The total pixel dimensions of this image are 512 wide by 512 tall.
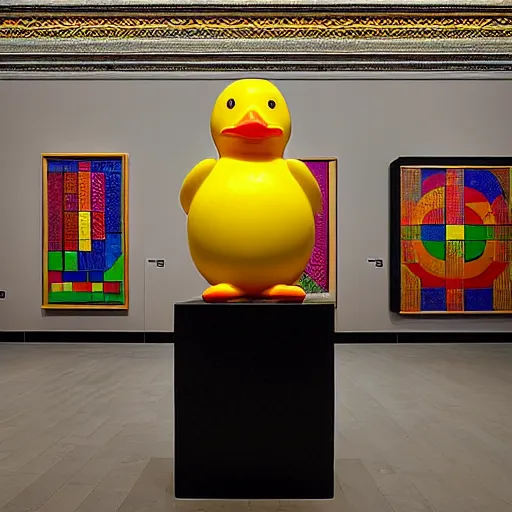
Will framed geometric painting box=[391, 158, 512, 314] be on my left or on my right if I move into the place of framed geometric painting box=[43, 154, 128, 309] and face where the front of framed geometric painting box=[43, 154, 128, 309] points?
on my left

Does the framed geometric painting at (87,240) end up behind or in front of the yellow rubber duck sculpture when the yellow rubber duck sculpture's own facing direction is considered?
behind

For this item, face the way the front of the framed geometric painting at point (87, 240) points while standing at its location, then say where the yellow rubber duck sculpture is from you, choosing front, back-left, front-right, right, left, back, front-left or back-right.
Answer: front

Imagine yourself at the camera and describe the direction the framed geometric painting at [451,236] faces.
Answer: facing the viewer

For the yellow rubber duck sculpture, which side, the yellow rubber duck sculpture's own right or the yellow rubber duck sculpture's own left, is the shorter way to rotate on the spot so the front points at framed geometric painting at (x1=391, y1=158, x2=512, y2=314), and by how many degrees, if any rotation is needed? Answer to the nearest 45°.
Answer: approximately 135° to the yellow rubber duck sculpture's own left

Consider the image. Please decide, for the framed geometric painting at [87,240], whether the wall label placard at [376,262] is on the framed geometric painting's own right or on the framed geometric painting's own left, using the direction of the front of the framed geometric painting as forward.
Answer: on the framed geometric painting's own left

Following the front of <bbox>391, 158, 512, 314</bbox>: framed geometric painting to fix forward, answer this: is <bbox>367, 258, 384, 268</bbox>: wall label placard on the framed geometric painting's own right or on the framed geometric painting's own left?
on the framed geometric painting's own right

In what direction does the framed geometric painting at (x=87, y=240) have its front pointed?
toward the camera

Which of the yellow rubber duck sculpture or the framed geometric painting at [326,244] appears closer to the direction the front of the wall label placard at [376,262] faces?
the yellow rubber duck sculpture

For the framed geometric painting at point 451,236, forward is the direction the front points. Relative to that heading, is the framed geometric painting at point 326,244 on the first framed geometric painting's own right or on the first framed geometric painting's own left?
on the first framed geometric painting's own right

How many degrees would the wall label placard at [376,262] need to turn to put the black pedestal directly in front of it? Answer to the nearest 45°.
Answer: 0° — it already faces it
